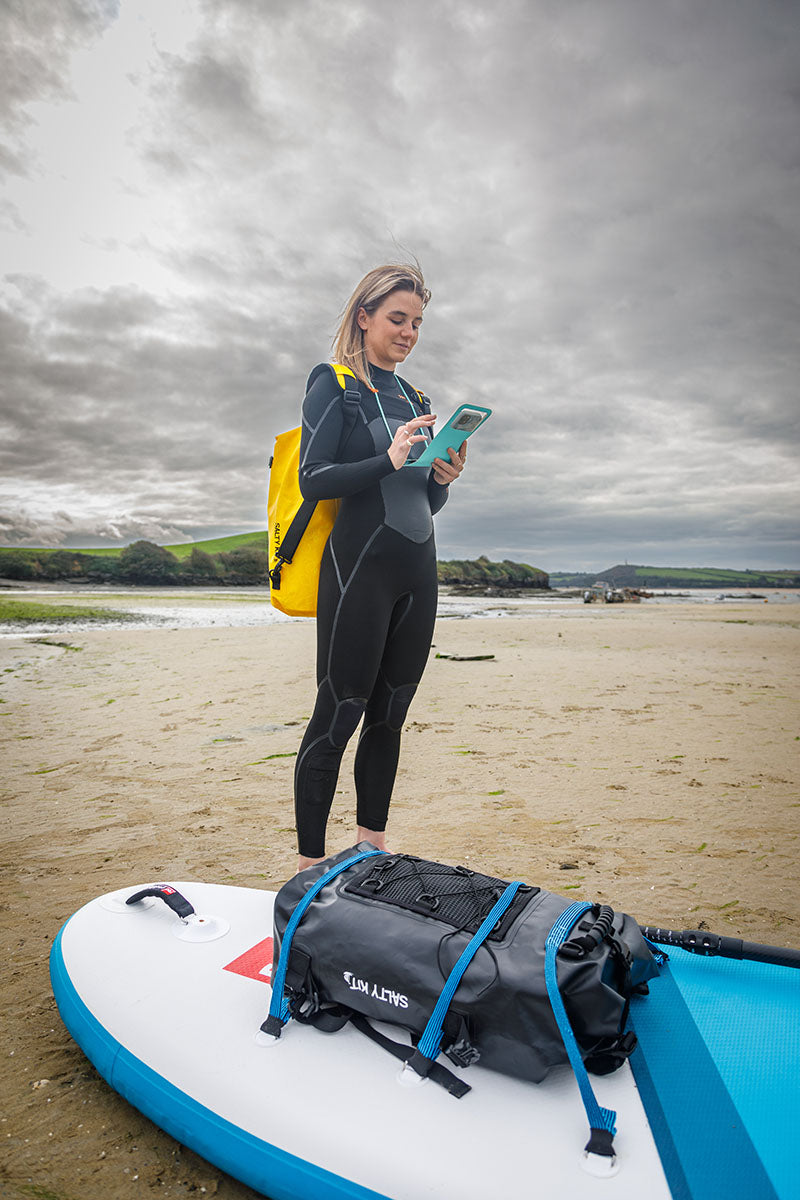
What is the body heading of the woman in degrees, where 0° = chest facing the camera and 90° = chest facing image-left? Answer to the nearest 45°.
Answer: approximately 315°

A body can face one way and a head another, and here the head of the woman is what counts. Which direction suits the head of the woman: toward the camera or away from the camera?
toward the camera
